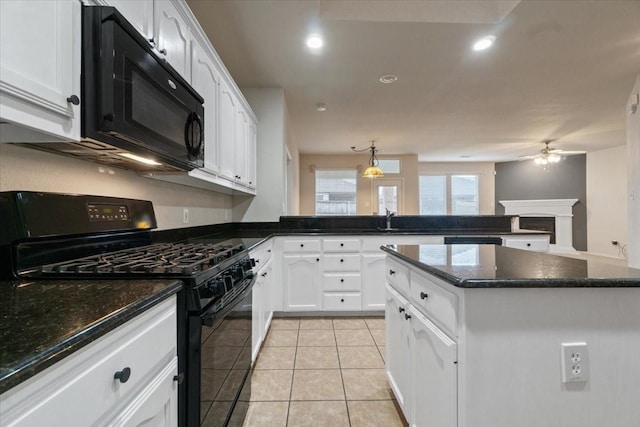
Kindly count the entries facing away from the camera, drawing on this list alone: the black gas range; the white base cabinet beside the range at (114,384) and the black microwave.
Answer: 0

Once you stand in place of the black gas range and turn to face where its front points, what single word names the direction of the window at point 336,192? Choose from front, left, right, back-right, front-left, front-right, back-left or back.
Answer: left

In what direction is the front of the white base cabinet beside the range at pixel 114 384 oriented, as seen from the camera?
facing the viewer and to the right of the viewer

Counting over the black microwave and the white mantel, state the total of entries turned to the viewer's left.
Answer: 0

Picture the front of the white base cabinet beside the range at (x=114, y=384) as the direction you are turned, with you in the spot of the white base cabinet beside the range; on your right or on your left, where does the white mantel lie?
on your left

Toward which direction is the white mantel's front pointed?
toward the camera

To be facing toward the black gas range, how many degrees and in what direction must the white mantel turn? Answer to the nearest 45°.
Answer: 0° — it already faces it

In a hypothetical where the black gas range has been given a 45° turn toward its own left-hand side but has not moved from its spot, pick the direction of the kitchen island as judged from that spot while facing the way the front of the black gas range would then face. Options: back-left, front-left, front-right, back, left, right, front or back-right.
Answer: front-right

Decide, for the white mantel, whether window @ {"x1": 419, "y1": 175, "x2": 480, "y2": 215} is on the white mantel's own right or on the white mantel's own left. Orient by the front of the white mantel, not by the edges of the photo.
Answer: on the white mantel's own right
